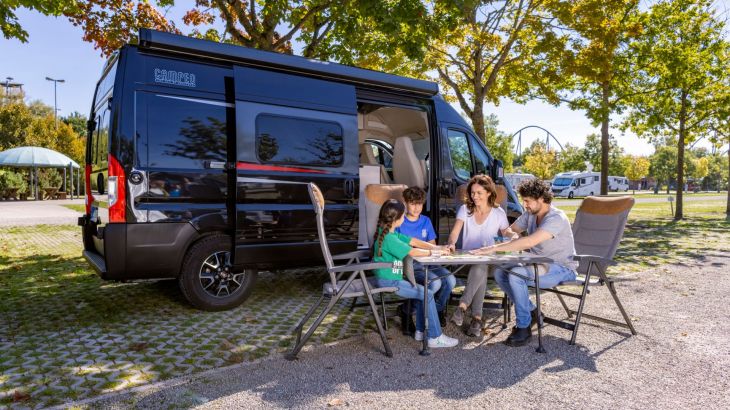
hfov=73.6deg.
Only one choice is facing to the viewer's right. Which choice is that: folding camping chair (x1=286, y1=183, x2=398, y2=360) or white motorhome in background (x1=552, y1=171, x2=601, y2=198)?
the folding camping chair

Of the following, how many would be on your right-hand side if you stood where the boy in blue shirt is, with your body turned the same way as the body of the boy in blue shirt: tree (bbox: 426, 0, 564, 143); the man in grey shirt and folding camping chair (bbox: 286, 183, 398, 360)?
1

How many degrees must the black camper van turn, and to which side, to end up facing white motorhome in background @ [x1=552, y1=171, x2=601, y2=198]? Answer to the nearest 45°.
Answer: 0° — it already faces it

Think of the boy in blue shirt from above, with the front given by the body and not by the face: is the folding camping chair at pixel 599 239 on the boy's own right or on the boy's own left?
on the boy's own left

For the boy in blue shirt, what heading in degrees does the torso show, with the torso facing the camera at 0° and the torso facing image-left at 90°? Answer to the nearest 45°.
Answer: approximately 315°

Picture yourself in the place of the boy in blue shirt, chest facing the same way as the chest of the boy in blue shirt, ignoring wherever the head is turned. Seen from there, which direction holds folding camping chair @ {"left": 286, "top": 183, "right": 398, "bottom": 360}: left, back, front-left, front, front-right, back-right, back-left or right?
right

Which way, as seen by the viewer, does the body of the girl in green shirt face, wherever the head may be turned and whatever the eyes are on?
to the viewer's right

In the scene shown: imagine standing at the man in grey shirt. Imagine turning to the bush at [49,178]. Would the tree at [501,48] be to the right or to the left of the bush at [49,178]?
right

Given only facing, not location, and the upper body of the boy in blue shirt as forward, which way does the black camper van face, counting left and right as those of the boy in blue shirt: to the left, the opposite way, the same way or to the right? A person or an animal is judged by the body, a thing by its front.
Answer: to the left

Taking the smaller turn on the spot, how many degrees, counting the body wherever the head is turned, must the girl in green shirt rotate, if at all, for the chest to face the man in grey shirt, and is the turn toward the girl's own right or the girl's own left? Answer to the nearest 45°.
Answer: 0° — they already face them

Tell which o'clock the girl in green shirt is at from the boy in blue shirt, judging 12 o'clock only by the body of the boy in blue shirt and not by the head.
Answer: The girl in green shirt is roughly at 2 o'clock from the boy in blue shirt.

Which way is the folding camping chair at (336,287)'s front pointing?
to the viewer's right

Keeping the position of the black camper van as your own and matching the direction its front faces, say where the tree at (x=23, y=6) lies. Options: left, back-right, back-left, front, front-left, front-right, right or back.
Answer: left

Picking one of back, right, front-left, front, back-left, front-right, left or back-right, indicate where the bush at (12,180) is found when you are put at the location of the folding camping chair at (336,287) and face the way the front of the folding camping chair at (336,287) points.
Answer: back-left

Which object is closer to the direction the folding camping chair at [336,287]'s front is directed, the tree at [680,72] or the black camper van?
the tree
